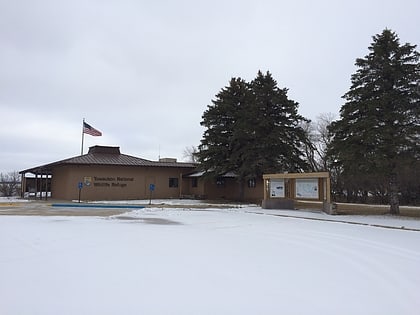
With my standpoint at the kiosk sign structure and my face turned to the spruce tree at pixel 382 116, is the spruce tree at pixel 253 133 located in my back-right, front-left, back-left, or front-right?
back-left

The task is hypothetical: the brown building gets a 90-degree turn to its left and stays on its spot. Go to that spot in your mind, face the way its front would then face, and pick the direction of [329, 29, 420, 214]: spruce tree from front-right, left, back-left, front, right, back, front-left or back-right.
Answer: front-right

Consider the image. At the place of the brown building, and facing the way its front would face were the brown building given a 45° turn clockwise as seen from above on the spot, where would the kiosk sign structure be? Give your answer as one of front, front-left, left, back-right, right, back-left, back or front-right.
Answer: left

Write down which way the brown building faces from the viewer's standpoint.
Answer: facing the viewer

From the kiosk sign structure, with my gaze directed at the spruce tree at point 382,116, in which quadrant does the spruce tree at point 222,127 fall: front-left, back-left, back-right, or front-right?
back-left
